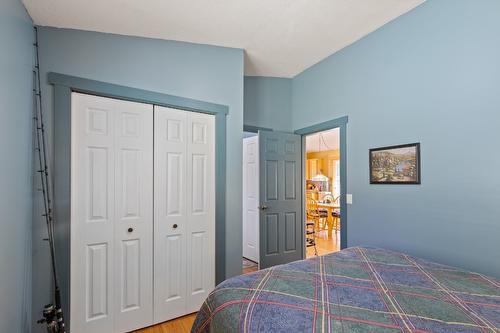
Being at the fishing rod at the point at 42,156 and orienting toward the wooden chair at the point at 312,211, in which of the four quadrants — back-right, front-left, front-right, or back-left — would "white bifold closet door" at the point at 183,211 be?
front-right

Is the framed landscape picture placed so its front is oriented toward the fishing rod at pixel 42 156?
yes

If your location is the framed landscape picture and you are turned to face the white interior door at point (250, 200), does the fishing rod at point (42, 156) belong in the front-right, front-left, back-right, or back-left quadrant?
front-left

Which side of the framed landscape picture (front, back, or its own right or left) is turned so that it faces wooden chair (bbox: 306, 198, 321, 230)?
right

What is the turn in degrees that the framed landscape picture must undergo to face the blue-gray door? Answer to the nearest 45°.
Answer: approximately 90° to its right

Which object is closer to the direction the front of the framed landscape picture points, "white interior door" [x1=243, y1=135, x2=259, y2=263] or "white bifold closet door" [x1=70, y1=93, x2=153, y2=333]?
the white bifold closet door

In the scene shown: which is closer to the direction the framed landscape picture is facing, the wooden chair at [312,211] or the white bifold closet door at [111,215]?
the white bifold closet door

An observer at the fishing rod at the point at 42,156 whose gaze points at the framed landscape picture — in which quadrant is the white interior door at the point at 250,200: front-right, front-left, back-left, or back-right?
front-left

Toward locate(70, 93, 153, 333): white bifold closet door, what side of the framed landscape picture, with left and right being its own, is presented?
front

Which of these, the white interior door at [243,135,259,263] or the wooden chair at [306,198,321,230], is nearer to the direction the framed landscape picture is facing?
the white interior door

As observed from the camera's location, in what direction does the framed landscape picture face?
facing the viewer and to the left of the viewer
